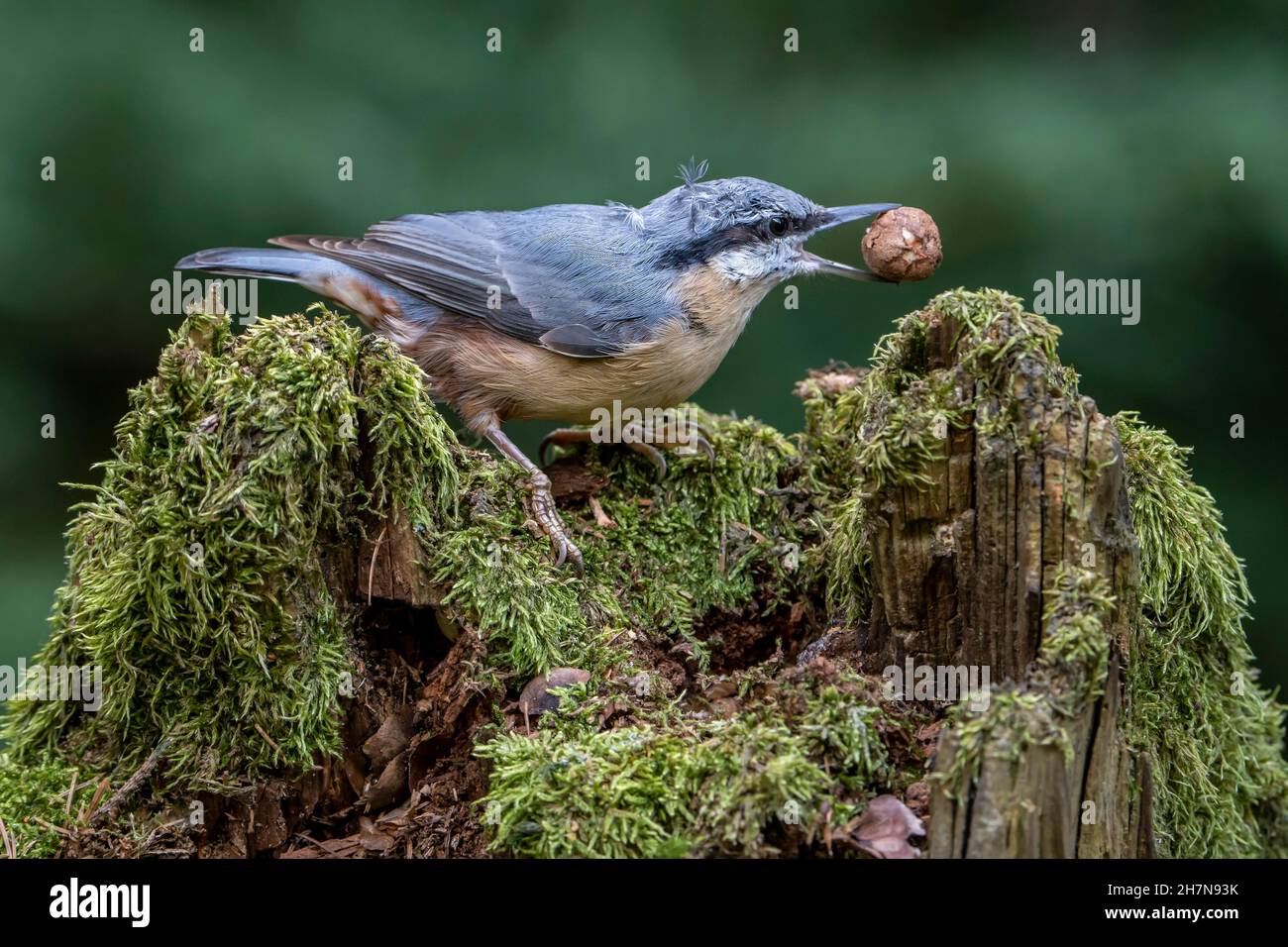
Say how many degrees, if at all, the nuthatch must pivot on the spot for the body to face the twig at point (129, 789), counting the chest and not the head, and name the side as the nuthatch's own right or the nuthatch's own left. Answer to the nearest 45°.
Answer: approximately 135° to the nuthatch's own right

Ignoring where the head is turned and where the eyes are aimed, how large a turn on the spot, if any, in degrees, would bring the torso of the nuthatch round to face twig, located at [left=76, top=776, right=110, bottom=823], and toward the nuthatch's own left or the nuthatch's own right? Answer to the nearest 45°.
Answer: approximately 135° to the nuthatch's own right

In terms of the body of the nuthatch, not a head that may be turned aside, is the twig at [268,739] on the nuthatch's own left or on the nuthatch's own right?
on the nuthatch's own right

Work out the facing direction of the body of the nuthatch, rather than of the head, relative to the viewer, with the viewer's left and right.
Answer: facing to the right of the viewer
